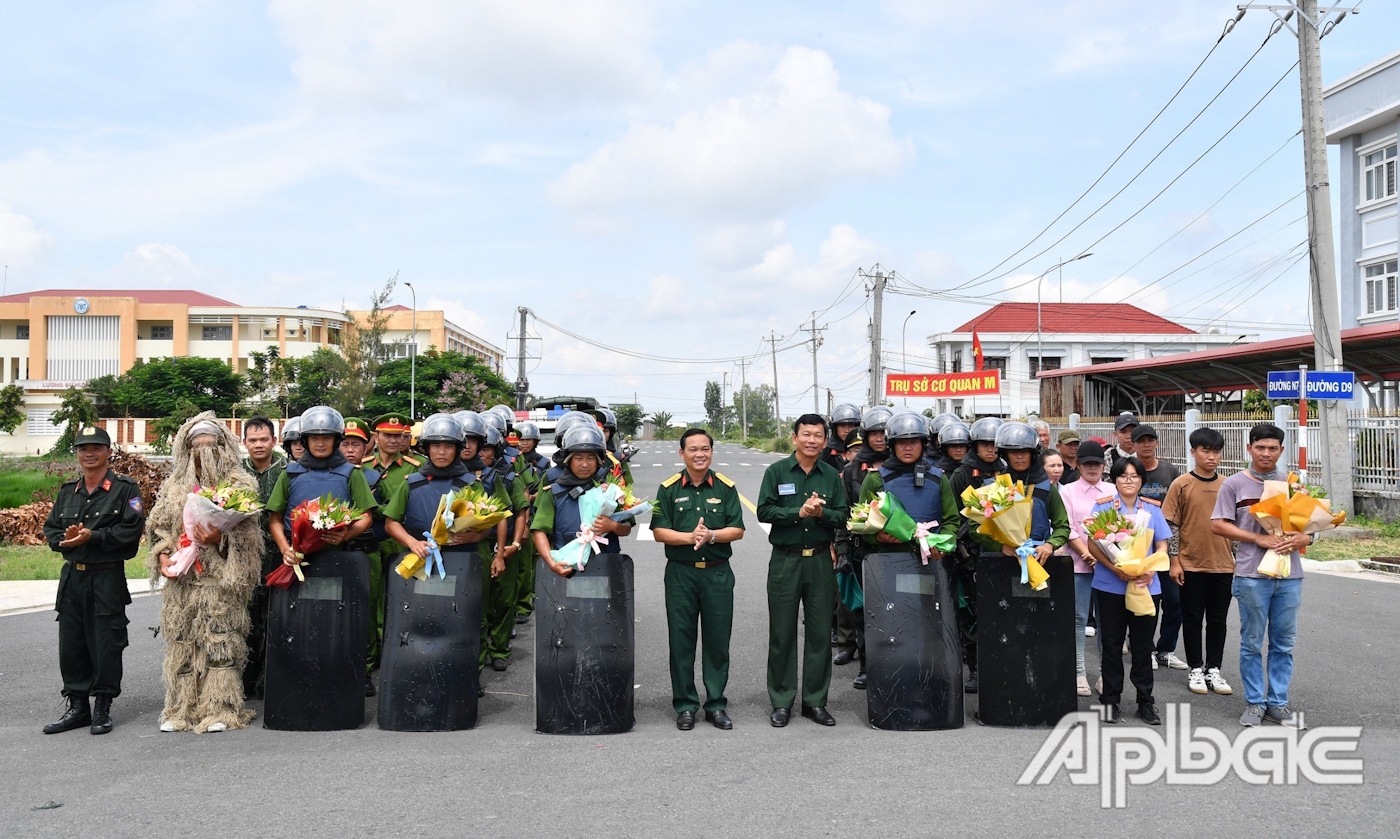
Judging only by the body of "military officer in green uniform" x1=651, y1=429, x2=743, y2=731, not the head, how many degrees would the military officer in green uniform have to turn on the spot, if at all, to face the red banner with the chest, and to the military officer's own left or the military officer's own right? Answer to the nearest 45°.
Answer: approximately 180°

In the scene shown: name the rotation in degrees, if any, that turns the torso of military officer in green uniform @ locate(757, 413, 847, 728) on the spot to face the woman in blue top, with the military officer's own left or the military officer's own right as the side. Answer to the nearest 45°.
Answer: approximately 90° to the military officer's own left

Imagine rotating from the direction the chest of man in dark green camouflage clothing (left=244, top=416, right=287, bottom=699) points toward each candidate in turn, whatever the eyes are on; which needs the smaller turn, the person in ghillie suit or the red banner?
the person in ghillie suit

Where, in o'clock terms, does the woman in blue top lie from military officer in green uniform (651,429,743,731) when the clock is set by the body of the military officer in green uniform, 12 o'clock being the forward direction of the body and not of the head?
The woman in blue top is roughly at 9 o'clock from the military officer in green uniform.

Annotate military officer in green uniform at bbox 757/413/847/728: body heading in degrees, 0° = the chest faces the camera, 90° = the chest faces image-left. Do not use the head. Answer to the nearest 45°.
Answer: approximately 0°

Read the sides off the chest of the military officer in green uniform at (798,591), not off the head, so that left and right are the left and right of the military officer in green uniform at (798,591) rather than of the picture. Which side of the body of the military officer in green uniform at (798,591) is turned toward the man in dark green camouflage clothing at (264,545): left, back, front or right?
right

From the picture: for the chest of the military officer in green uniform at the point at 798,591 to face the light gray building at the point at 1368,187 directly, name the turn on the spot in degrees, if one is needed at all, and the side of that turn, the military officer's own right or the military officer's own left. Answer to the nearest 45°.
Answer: approximately 135° to the military officer's own left

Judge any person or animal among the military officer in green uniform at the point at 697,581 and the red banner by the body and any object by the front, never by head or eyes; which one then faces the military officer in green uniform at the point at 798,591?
the red banner

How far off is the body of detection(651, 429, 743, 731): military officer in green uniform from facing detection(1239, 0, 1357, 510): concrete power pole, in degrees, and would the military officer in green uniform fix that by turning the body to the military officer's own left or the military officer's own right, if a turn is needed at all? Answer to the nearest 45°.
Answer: approximately 135° to the military officer's own left

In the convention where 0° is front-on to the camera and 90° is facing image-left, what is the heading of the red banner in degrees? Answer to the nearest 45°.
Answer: approximately 0°
